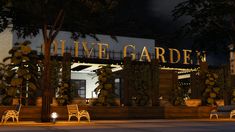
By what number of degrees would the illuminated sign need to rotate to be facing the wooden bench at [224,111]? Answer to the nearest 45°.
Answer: approximately 45° to its left

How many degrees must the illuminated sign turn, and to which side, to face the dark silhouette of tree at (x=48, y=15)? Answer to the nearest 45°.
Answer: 0° — it already faces it

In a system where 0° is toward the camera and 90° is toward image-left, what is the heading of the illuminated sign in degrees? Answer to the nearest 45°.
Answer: approximately 0°

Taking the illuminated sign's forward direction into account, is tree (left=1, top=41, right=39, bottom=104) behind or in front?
in front

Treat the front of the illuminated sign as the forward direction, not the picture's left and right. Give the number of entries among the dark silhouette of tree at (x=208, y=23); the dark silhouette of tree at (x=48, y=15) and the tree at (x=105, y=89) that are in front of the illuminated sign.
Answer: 3

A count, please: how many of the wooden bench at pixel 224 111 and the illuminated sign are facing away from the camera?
0

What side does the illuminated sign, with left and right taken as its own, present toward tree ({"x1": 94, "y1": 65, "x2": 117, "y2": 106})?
front

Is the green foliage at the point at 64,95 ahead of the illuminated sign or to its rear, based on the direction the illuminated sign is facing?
ahead

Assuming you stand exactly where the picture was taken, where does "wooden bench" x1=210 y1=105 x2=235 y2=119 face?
facing the viewer and to the left of the viewer

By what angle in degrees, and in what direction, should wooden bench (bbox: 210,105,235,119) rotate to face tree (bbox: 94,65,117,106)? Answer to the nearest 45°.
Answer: approximately 45° to its right
